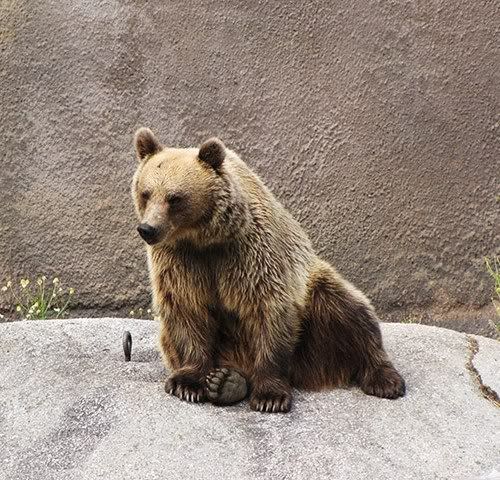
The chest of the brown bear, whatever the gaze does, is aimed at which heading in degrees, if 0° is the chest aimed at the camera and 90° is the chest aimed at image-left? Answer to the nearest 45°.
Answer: approximately 45°
